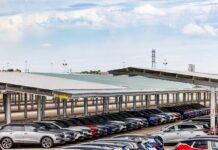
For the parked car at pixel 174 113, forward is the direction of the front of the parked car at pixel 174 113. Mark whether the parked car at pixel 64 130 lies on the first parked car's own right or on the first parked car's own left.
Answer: on the first parked car's own right

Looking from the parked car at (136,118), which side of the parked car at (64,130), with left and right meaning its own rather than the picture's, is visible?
left

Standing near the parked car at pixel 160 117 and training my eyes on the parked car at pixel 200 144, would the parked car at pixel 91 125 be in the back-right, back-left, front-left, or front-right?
front-right

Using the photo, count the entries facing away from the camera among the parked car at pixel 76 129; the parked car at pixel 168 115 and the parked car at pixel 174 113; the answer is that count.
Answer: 0

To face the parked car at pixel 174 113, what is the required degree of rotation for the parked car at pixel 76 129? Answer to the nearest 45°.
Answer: approximately 90° to its left

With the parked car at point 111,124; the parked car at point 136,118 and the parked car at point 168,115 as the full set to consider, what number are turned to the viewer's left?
0

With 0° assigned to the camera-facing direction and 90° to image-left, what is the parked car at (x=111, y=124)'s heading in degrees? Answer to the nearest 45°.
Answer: approximately 315°

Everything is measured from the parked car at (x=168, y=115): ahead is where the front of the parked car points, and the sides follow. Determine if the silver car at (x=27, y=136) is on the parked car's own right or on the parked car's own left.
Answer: on the parked car's own right
